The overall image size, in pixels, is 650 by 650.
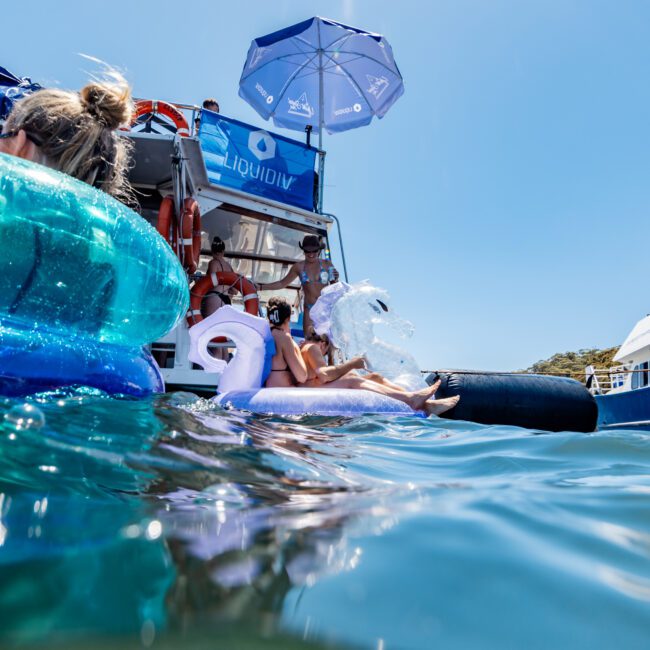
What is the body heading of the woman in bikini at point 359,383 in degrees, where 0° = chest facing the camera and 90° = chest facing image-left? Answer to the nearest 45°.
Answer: approximately 270°

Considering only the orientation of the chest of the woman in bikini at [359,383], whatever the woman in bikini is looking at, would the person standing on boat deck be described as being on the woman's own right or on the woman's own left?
on the woman's own left

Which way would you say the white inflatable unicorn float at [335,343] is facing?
to the viewer's right

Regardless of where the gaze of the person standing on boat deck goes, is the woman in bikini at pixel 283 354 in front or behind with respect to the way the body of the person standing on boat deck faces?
in front

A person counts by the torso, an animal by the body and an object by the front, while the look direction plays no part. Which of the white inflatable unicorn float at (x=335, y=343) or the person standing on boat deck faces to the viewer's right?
the white inflatable unicorn float

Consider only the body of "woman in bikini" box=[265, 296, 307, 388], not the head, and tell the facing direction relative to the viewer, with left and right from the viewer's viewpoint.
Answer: facing away from the viewer and to the right of the viewer

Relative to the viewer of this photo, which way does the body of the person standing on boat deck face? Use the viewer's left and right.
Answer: facing the viewer

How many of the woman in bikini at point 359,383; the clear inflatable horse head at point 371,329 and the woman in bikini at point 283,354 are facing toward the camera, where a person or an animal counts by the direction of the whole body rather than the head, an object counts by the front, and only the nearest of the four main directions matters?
0
